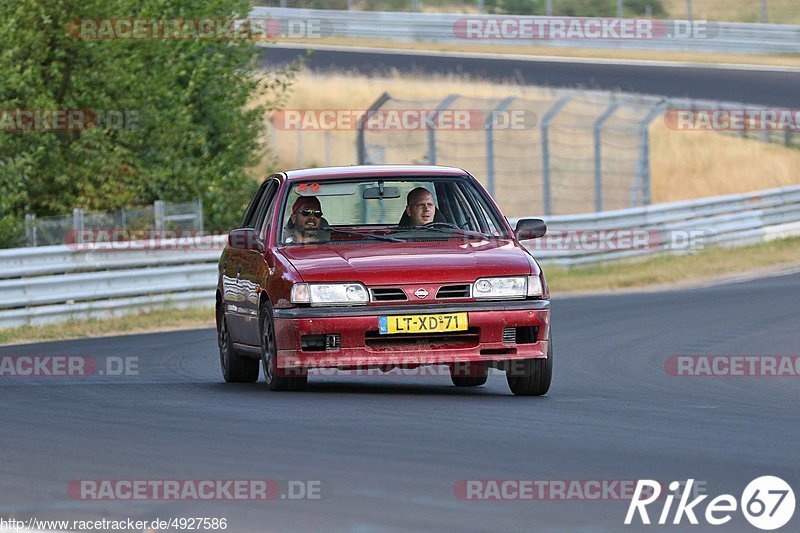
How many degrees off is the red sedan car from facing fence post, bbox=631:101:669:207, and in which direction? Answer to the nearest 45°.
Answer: approximately 180°

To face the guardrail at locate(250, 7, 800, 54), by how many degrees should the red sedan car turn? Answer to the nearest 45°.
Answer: approximately 180°

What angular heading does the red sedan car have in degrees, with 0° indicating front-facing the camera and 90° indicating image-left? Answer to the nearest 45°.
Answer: approximately 0°

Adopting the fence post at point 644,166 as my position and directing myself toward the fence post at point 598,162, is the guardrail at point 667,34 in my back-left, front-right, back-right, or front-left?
back-right

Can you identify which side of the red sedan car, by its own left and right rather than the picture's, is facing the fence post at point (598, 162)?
back

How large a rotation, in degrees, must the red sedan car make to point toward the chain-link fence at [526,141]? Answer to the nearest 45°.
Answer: approximately 180°

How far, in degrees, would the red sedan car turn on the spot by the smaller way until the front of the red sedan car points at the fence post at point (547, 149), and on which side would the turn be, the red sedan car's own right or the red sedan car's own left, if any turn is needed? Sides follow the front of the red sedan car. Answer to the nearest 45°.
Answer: approximately 180°
